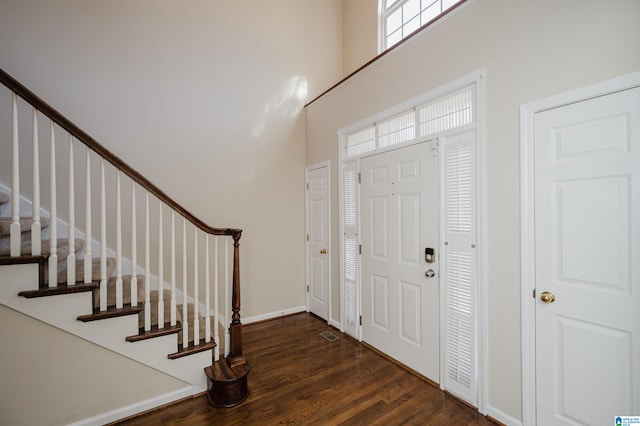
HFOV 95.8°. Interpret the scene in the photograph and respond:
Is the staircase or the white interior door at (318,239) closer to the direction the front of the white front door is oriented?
the staircase

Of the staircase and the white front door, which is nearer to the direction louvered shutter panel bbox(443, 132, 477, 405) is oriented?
the staircase

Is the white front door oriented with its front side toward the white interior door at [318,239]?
no

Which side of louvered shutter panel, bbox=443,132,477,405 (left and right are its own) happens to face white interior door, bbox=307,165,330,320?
right

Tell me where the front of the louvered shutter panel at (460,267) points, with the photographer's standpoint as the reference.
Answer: facing the viewer and to the left of the viewer

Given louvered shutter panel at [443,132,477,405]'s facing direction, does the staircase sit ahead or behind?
ahead

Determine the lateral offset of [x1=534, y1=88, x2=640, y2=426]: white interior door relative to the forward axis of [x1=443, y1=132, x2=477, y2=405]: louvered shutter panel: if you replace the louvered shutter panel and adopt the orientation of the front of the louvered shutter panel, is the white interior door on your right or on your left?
on your left

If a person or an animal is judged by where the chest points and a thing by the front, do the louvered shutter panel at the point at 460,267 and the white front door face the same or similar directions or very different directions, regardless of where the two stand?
same or similar directions

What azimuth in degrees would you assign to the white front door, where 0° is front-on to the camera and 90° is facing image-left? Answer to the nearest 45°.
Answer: approximately 45°

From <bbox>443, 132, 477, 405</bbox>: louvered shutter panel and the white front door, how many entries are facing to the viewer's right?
0

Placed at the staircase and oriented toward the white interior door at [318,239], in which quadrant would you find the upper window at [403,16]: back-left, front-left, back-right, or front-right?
front-right
